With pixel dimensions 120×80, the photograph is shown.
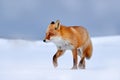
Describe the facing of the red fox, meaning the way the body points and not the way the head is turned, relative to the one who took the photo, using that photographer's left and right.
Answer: facing the viewer and to the left of the viewer
